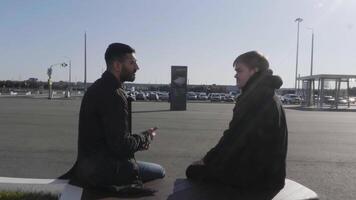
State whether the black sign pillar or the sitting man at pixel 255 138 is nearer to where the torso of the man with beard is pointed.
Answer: the sitting man

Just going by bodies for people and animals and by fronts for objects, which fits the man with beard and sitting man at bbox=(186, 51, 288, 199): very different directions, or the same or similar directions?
very different directions

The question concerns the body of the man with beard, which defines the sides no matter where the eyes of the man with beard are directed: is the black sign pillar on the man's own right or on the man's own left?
on the man's own left

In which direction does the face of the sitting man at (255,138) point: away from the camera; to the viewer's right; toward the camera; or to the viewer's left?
to the viewer's left

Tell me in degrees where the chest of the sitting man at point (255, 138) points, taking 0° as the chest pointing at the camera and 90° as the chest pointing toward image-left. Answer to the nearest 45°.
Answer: approximately 90°

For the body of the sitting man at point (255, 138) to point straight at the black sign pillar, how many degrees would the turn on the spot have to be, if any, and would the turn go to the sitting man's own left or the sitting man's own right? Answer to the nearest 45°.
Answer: approximately 90° to the sitting man's own right

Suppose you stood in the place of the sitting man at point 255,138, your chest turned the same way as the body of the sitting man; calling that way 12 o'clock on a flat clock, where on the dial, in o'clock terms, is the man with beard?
The man with beard is roughly at 12 o'clock from the sitting man.

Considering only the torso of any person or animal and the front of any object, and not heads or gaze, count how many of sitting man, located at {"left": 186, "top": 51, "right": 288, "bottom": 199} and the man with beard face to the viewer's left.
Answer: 1

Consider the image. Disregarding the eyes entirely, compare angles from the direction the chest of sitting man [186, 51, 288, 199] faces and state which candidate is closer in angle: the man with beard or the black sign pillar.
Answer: the man with beard

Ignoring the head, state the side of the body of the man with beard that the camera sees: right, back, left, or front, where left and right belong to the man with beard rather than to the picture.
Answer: right

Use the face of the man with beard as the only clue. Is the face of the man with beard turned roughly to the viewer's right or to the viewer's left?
to the viewer's right

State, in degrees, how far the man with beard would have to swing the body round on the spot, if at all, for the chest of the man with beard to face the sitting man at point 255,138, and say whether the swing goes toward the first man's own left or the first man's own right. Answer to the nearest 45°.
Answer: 0° — they already face them
